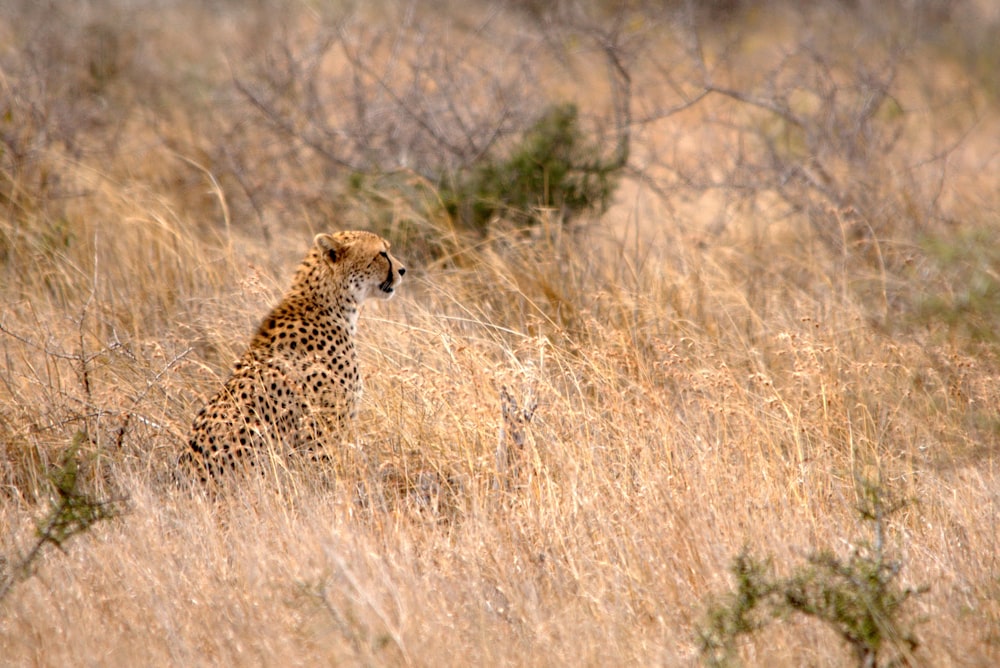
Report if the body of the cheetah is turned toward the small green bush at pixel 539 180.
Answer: no

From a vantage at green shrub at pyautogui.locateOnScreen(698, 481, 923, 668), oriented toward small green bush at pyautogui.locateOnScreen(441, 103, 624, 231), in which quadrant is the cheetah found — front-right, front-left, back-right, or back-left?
front-left

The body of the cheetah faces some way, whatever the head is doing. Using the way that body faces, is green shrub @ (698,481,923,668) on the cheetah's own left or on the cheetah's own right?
on the cheetah's own right

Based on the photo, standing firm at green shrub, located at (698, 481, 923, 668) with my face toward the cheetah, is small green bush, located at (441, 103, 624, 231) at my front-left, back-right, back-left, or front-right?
front-right
